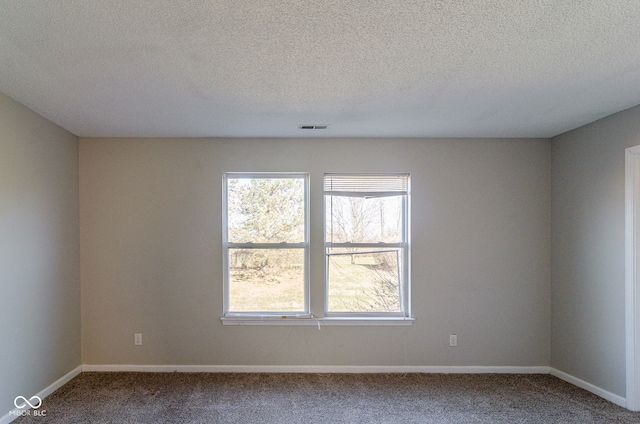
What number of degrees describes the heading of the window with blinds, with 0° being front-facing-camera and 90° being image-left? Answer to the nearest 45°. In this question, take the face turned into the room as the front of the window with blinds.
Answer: approximately 0°

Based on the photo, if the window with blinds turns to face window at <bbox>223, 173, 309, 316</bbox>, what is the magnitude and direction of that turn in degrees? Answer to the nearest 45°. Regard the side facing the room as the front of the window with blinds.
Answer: approximately 90° to its right
